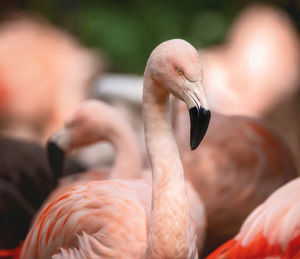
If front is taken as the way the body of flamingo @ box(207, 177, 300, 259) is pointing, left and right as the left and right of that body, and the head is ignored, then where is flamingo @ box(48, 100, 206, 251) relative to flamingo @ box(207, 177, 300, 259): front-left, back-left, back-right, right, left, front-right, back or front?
back-left

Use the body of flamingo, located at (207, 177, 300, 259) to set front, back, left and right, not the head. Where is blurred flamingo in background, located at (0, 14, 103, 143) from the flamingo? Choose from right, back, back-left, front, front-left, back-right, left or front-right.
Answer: back-left

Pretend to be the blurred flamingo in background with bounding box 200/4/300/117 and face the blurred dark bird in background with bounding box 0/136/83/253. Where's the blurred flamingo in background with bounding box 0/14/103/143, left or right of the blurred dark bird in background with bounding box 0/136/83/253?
right

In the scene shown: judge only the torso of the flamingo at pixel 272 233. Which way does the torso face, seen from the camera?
to the viewer's right

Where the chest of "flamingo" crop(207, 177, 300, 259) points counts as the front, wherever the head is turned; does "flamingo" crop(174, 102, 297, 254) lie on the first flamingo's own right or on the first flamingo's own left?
on the first flamingo's own left
